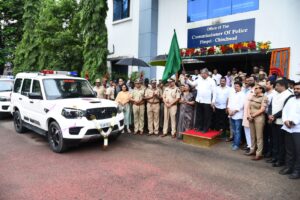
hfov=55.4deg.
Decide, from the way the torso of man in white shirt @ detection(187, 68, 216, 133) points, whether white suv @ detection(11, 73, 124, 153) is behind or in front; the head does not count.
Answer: in front

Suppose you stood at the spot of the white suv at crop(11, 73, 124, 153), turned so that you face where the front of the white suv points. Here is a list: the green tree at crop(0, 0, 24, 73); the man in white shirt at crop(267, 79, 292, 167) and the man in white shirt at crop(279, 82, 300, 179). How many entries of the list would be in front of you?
2

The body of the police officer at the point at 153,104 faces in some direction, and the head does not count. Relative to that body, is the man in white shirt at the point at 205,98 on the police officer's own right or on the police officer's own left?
on the police officer's own left

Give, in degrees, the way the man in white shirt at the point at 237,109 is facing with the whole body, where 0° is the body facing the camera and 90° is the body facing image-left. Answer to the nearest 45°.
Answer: approximately 45°

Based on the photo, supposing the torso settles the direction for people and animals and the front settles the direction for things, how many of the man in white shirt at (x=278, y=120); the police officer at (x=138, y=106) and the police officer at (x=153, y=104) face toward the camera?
2

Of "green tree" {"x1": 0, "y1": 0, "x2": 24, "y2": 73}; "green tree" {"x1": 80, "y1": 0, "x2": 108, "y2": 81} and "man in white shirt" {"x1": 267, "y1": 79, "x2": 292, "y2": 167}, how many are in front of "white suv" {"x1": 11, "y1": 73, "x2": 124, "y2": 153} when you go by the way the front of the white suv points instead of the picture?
1

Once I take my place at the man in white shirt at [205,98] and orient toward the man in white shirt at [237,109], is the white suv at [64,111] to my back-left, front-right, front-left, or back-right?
back-right

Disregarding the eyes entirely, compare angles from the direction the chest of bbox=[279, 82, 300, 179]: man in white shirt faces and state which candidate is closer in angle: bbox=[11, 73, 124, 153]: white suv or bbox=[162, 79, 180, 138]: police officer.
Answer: the white suv

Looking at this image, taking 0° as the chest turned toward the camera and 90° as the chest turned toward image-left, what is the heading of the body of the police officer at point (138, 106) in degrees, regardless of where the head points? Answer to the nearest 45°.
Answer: approximately 0°

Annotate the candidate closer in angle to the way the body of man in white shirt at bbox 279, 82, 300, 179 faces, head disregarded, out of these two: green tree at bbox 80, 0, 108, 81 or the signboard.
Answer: the green tree

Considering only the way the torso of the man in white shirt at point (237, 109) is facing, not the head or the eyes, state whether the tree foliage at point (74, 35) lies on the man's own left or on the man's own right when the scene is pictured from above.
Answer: on the man's own right

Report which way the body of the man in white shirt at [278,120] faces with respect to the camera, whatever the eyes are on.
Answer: to the viewer's left

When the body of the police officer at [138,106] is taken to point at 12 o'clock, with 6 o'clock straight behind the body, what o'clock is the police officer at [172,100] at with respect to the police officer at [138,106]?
the police officer at [172,100] is roughly at 10 o'clock from the police officer at [138,106].

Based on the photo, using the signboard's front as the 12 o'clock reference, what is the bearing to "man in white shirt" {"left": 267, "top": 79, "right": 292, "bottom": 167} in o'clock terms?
The man in white shirt is roughly at 10 o'clock from the signboard.
